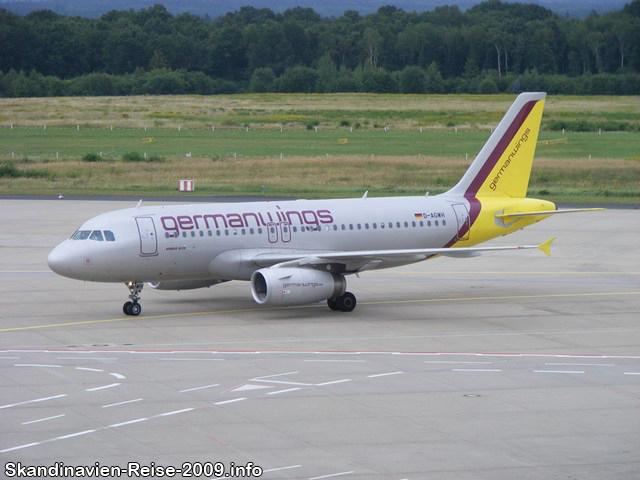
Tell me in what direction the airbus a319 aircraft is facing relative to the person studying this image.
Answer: facing the viewer and to the left of the viewer
